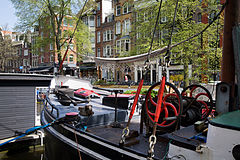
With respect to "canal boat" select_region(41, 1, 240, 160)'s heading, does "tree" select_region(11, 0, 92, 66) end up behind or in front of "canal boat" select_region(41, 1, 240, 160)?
in front

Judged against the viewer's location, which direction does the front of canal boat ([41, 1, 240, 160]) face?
facing away from the viewer and to the left of the viewer
